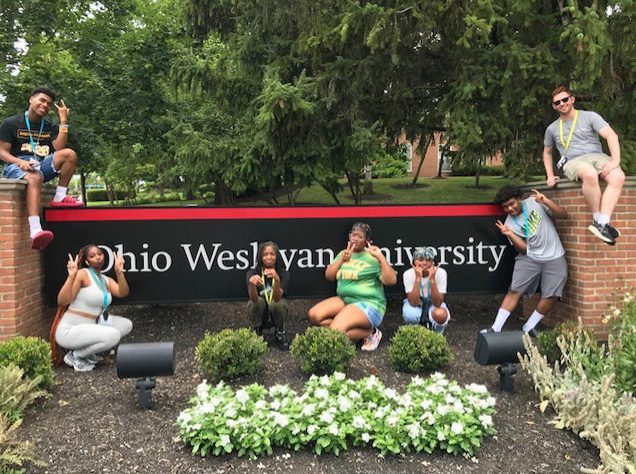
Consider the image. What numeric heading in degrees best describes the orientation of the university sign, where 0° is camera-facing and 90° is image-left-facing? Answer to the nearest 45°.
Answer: approximately 0°

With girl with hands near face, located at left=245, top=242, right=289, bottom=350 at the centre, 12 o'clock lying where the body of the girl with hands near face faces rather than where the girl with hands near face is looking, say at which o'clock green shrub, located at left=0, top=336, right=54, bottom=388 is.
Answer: The green shrub is roughly at 2 o'clock from the girl with hands near face.

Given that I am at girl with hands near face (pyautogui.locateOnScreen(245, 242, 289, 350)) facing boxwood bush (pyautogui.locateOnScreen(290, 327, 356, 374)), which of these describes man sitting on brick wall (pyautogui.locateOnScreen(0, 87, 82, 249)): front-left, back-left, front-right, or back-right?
back-right

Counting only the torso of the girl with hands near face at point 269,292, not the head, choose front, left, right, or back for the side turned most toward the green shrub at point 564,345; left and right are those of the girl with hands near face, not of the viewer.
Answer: left

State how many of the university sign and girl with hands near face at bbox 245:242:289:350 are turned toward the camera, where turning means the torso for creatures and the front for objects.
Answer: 2

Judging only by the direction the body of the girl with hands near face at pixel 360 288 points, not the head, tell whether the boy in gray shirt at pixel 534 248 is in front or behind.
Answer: behind

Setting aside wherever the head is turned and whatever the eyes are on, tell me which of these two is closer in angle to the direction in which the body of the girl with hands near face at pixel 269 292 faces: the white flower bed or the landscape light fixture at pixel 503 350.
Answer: the white flower bed

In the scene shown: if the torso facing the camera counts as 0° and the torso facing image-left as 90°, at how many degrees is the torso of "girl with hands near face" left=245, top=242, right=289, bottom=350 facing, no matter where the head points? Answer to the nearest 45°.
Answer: approximately 0°

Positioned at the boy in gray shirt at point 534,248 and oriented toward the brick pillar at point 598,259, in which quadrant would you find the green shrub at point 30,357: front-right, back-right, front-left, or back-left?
back-right
